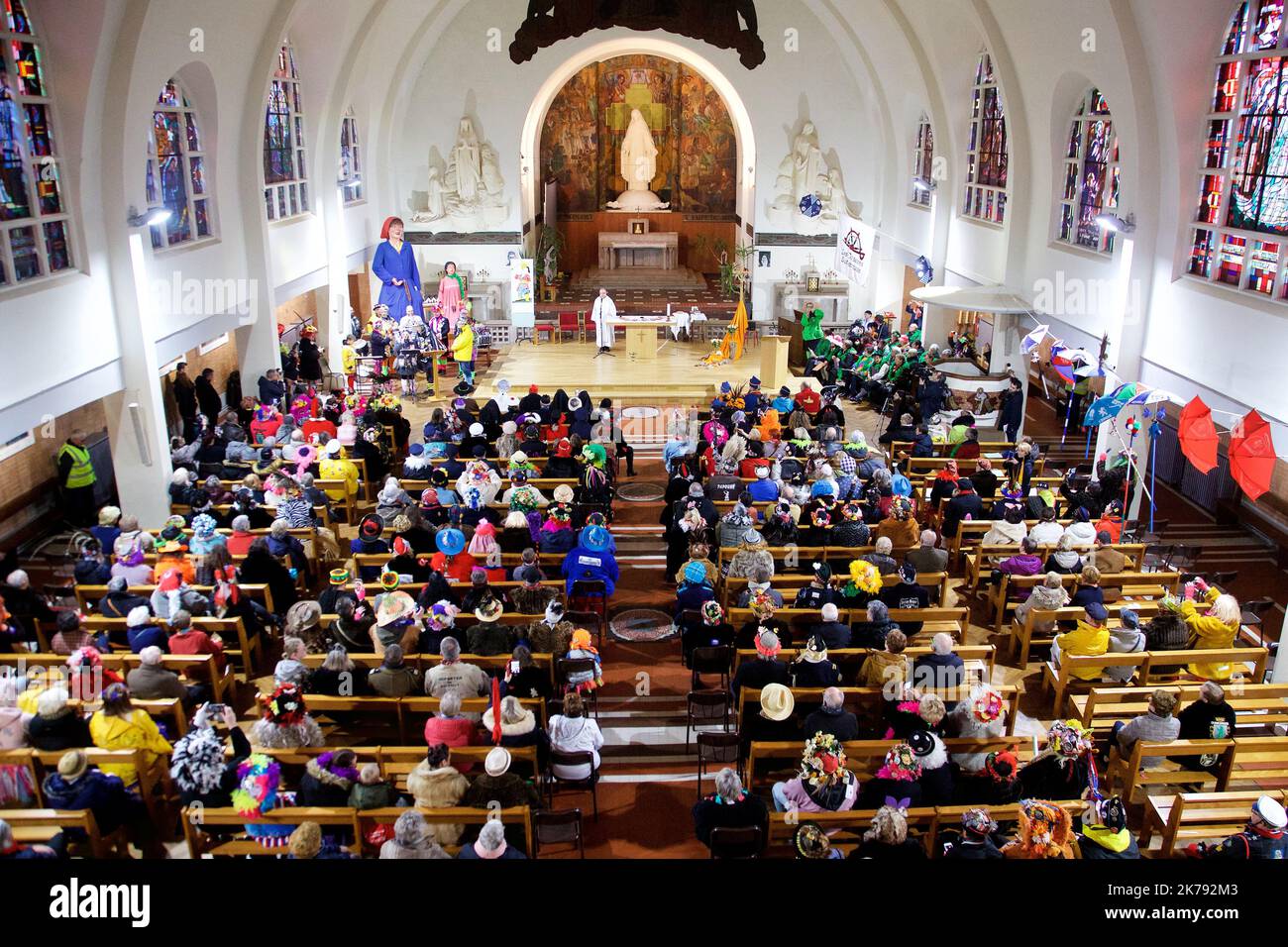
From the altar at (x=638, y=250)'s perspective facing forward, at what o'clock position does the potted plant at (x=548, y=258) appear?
The potted plant is roughly at 2 o'clock from the altar.

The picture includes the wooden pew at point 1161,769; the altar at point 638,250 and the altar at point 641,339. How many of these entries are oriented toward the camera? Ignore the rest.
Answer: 2

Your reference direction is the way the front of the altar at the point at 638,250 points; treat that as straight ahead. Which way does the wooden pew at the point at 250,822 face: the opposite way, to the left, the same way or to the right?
the opposite way

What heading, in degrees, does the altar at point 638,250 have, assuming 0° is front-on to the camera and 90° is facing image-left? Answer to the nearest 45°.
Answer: approximately 0°

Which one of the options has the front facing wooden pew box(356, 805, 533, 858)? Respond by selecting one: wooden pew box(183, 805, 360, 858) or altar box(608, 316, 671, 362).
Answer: the altar

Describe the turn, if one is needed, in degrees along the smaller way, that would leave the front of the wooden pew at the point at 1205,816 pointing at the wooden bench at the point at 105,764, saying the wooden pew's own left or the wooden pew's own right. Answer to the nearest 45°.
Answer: approximately 90° to the wooden pew's own left

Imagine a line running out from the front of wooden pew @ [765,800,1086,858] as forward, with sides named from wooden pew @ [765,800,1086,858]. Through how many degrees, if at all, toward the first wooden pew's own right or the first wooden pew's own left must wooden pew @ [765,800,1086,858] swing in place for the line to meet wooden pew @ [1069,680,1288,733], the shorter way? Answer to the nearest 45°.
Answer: approximately 45° to the first wooden pew's own right

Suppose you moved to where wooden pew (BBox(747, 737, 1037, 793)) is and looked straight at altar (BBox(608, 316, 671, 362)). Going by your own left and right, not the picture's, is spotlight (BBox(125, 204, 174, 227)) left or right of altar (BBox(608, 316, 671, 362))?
left

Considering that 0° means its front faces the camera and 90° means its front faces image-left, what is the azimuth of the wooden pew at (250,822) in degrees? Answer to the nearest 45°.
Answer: approximately 180°

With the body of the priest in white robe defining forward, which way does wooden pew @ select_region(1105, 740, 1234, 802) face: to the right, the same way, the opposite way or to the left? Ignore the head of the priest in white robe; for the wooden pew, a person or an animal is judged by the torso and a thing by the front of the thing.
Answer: the opposite way

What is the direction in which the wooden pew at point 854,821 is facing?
away from the camera

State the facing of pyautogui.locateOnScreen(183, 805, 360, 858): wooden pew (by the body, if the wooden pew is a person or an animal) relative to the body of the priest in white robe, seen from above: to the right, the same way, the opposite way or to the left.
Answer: the opposite way

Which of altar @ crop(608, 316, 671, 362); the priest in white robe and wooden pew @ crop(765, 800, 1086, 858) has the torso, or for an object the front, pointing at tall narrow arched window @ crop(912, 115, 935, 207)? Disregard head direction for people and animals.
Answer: the wooden pew
